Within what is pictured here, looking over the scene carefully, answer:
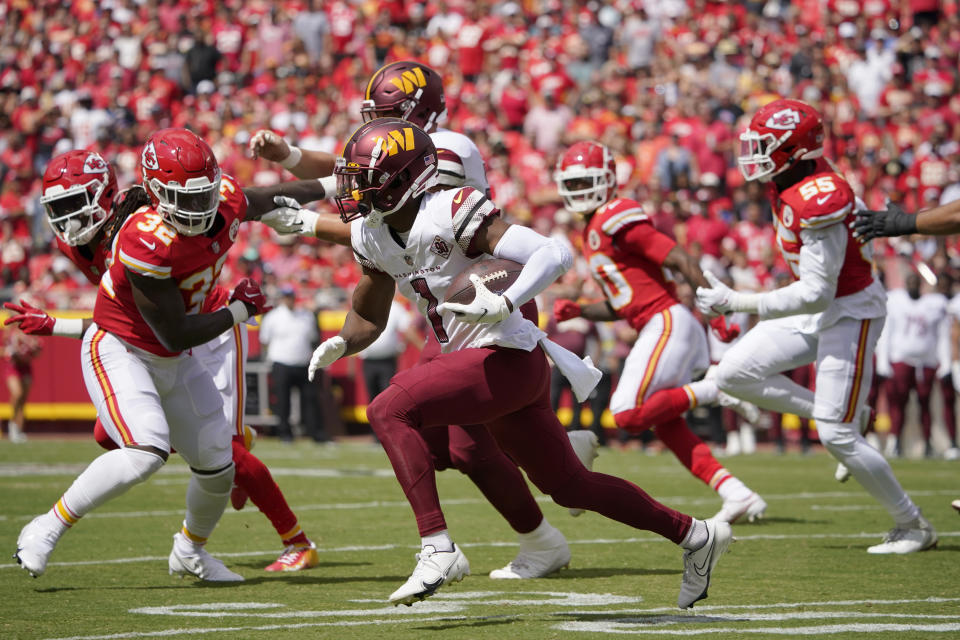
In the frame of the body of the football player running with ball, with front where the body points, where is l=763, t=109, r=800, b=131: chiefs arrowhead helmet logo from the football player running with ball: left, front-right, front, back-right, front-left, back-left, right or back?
back

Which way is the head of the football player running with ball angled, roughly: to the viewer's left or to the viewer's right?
to the viewer's left

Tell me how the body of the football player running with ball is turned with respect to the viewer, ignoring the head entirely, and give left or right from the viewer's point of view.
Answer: facing the viewer and to the left of the viewer
